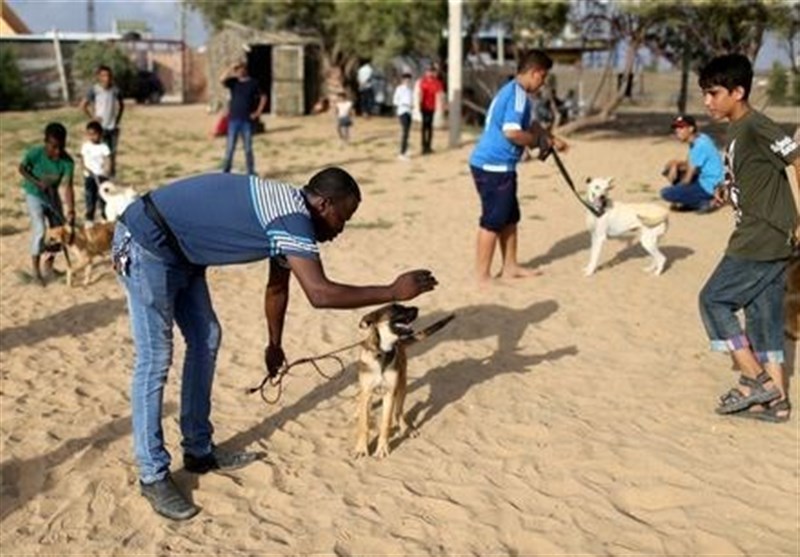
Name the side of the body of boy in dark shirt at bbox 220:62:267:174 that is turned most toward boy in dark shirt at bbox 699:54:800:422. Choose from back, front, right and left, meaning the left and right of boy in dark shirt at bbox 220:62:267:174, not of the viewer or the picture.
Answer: front

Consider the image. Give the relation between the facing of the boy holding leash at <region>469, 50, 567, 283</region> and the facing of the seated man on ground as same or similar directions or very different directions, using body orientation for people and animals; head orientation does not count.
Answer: very different directions

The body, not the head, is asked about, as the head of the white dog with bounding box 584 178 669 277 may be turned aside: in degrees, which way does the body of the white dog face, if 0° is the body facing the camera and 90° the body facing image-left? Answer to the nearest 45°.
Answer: approximately 90°

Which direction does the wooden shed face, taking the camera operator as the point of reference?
facing the viewer

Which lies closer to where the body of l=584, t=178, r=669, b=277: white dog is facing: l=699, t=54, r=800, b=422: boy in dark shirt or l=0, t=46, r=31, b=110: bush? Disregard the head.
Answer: the bush

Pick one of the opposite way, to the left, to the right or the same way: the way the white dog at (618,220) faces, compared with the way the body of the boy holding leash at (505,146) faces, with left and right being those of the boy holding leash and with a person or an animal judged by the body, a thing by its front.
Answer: the opposite way

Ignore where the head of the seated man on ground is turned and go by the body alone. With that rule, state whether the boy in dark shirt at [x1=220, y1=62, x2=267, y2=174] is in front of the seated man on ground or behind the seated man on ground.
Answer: in front

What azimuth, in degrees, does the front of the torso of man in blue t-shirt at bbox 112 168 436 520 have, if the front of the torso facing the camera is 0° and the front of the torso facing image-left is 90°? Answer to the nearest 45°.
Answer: approximately 270°

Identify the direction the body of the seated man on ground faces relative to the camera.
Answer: to the viewer's left

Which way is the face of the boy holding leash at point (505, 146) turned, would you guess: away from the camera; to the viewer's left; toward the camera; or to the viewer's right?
to the viewer's right

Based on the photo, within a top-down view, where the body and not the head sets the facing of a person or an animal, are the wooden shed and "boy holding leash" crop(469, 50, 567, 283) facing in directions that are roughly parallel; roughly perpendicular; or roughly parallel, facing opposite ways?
roughly perpendicular

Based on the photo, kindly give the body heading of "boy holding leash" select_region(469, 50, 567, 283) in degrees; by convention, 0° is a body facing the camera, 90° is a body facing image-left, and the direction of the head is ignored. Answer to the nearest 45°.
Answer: approximately 270°

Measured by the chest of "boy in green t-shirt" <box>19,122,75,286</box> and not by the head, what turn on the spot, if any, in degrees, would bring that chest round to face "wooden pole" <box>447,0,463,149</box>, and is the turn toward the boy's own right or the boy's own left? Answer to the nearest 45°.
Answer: approximately 90° to the boy's own left
